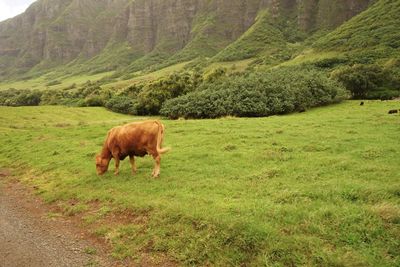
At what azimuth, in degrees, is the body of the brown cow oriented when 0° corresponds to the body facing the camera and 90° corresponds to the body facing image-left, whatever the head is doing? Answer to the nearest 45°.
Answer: approximately 90°
